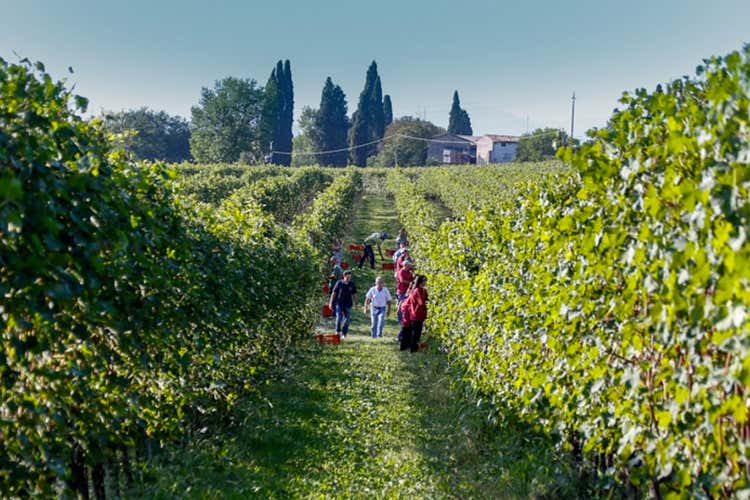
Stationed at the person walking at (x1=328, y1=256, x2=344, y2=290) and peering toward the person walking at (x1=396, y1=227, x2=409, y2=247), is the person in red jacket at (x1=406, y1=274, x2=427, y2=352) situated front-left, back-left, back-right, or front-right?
back-right

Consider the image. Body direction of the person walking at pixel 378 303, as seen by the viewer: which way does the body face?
toward the camera
